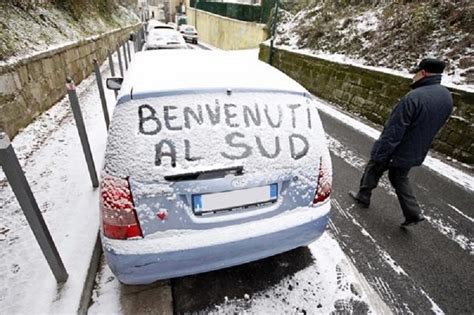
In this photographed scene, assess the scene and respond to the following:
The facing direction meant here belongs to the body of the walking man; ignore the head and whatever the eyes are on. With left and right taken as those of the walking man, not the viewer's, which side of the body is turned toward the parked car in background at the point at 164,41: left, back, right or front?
front

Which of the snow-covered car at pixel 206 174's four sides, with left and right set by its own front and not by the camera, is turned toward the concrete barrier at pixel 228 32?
front

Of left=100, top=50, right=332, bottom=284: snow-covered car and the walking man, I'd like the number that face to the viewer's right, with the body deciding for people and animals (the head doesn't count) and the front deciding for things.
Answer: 0

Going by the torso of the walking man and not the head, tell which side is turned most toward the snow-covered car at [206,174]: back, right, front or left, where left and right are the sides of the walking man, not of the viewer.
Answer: left

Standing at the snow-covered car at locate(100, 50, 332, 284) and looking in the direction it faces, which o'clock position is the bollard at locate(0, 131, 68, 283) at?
The bollard is roughly at 7 o'clock from the snow-covered car.

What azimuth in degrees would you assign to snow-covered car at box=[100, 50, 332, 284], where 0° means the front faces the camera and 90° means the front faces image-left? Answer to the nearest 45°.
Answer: approximately 180°

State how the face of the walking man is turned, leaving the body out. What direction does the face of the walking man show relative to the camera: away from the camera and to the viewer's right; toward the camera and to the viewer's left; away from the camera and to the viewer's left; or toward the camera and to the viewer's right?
away from the camera and to the viewer's left

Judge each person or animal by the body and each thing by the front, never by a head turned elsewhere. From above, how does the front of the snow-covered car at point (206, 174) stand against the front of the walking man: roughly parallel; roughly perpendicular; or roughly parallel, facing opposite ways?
roughly parallel

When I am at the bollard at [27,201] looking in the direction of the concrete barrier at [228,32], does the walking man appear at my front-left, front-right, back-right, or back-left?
front-right

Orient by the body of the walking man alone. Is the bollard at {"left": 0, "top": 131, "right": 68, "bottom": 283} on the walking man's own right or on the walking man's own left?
on the walking man's own left

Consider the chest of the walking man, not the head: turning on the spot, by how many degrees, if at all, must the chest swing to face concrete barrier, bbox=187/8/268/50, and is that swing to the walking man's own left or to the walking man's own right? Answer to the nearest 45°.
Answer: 0° — they already face it

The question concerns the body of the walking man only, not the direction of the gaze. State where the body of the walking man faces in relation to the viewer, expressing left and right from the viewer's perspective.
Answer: facing away from the viewer and to the left of the viewer

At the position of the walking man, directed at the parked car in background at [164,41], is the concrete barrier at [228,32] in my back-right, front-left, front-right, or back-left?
front-right
